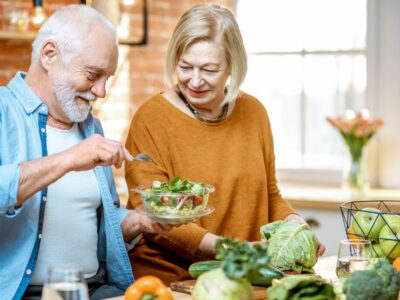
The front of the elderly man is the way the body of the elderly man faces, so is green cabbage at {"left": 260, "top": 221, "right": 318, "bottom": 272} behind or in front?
in front

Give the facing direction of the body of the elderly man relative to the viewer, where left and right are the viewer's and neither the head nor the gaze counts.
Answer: facing the viewer and to the right of the viewer

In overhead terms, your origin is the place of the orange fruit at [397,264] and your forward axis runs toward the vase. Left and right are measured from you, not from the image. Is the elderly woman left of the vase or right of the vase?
left

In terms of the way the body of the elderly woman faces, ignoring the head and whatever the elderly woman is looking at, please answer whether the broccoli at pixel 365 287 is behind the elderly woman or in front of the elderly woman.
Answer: in front

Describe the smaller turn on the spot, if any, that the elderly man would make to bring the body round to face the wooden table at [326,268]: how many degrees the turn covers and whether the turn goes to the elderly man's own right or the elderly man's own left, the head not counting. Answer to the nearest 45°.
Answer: approximately 45° to the elderly man's own left

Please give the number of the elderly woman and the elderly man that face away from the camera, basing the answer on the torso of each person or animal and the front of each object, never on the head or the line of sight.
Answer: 0

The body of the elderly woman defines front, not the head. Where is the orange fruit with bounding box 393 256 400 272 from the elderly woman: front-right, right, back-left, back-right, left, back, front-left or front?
front-left

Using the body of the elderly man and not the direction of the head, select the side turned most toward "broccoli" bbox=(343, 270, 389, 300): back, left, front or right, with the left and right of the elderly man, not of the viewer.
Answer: front

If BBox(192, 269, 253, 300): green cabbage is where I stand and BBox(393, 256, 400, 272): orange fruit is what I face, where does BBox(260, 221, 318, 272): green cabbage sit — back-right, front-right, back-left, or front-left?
front-left

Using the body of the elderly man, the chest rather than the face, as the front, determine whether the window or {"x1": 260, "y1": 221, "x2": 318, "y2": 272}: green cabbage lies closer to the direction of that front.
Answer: the green cabbage

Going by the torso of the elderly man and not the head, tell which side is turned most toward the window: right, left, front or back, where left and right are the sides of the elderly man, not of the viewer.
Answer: left

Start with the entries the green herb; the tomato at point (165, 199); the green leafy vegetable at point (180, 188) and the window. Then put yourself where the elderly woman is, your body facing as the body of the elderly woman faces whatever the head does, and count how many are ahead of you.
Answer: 3

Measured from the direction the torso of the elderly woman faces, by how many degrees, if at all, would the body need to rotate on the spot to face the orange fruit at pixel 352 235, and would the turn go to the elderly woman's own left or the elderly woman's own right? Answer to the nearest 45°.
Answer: approximately 45° to the elderly woman's own left

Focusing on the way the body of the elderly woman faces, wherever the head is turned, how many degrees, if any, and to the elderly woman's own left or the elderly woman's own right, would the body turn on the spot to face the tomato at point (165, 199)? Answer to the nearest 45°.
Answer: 0° — they already face it

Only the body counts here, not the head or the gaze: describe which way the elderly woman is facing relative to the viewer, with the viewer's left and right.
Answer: facing the viewer

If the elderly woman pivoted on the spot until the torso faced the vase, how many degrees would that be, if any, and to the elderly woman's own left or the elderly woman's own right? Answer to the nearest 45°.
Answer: approximately 135° to the elderly woman's own left
